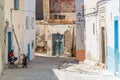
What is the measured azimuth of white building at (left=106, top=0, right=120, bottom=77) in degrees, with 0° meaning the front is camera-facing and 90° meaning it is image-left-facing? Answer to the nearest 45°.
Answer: approximately 45°

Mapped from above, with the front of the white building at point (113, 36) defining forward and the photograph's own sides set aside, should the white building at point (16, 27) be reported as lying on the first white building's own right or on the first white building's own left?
on the first white building's own right

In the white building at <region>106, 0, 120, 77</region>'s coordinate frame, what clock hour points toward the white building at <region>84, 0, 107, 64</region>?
the white building at <region>84, 0, 107, 64</region> is roughly at 4 o'clock from the white building at <region>106, 0, 120, 77</region>.
